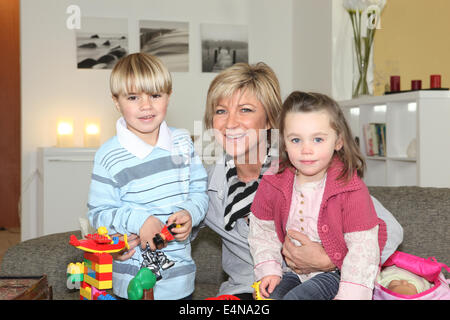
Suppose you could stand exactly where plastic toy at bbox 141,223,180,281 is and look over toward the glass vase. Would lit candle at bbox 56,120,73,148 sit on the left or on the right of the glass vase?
left

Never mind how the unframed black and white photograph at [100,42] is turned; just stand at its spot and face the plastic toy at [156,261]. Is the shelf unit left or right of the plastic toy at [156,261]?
left

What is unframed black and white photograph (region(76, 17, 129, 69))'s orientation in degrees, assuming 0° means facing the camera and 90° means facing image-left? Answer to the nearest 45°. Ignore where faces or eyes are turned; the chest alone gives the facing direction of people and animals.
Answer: approximately 0°

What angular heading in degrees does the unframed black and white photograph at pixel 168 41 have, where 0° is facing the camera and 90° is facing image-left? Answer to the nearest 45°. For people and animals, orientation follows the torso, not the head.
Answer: approximately 0°

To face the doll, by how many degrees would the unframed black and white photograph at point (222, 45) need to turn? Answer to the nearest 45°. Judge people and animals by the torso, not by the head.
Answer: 0° — it already faces it

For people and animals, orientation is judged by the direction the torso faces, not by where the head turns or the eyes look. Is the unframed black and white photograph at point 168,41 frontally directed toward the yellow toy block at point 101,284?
yes

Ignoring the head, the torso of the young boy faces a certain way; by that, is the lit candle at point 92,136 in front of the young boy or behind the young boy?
behind

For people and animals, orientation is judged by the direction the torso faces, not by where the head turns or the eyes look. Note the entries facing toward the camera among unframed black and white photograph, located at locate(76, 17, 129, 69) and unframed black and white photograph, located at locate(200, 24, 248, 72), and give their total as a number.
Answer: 2
